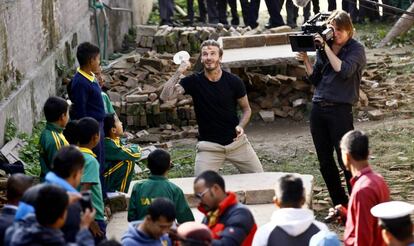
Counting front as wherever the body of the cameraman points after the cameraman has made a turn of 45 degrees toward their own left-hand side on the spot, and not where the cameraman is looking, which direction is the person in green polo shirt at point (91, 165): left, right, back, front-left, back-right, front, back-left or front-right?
front-right

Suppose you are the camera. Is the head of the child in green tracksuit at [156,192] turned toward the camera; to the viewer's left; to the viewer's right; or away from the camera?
away from the camera

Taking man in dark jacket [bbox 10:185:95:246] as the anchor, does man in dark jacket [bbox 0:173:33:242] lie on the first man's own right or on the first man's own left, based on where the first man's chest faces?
on the first man's own left

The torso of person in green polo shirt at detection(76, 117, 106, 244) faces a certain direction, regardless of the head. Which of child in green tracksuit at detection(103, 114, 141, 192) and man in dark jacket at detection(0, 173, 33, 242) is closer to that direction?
the child in green tracksuit

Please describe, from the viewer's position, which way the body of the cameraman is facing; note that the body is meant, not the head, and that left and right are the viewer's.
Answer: facing the viewer and to the left of the viewer

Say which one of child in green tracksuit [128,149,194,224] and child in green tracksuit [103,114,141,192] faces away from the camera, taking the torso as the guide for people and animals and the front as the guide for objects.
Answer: child in green tracksuit [128,149,194,224]

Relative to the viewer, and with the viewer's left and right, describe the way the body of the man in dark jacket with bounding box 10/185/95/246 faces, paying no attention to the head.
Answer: facing away from the viewer and to the right of the viewer

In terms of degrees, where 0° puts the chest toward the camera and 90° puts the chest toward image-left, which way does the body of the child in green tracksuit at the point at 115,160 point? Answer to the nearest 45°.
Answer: approximately 270°

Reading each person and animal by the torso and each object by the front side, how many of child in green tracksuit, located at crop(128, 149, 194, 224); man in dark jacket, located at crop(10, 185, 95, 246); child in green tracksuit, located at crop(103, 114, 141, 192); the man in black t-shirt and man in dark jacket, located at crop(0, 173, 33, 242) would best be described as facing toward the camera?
1

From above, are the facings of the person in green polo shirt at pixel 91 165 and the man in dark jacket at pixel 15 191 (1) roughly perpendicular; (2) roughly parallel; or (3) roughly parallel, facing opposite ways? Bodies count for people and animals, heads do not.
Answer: roughly parallel

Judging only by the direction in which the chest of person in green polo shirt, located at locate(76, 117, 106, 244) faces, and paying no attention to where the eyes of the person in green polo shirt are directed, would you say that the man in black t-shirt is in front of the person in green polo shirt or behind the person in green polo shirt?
in front

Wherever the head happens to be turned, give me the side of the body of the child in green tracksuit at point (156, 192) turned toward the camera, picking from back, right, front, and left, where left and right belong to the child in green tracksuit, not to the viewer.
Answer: back

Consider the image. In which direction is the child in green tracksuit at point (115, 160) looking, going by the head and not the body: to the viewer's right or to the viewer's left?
to the viewer's right

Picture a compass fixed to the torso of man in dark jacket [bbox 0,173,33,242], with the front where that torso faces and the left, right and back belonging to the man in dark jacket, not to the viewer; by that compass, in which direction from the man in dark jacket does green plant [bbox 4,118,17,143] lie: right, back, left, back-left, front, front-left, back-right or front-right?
front-left

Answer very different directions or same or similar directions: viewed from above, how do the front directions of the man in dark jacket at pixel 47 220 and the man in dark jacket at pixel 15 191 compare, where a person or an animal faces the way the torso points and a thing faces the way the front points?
same or similar directions

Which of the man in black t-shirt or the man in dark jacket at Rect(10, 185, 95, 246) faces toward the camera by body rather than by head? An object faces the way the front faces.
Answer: the man in black t-shirt

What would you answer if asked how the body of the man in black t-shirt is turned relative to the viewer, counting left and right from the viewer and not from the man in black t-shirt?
facing the viewer
